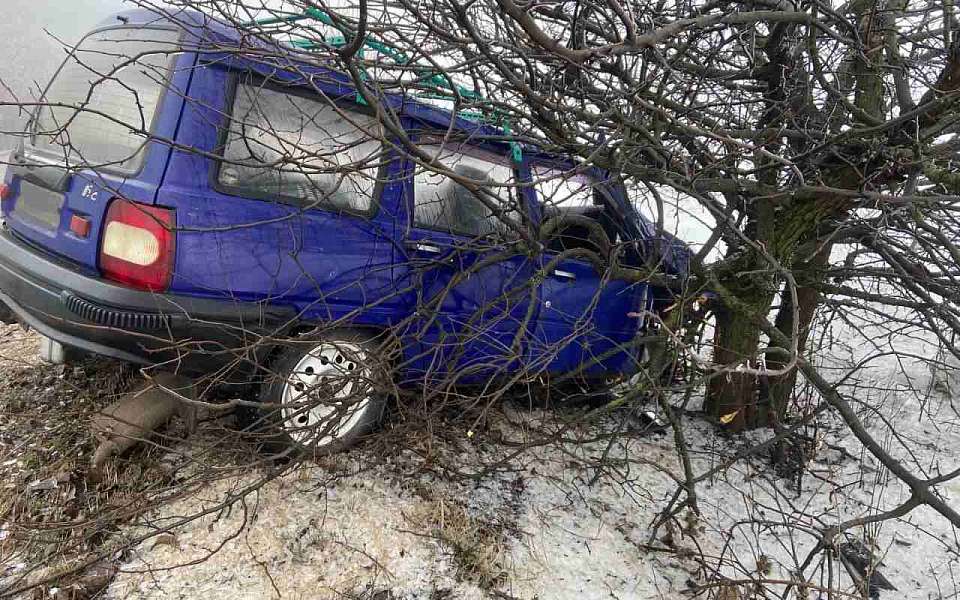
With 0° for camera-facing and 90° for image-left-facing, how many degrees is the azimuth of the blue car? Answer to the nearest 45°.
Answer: approximately 225°
